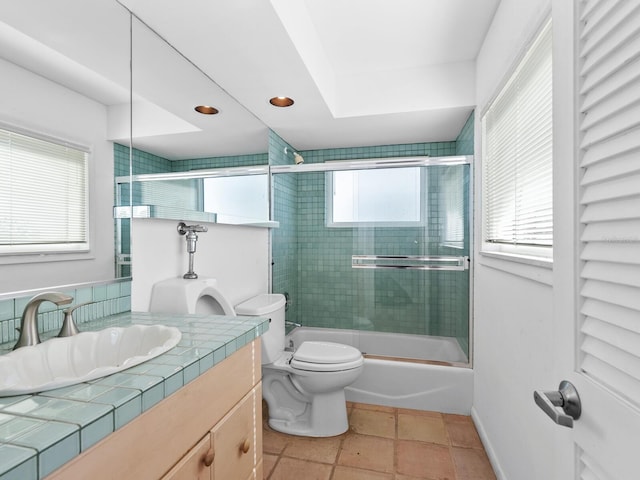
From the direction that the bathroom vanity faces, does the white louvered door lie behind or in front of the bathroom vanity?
in front

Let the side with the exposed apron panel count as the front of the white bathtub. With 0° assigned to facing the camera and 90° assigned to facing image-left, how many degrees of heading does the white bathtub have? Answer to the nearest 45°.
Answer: approximately 0°

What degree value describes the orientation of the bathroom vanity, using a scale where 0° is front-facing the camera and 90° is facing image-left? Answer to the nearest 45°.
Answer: approximately 315°

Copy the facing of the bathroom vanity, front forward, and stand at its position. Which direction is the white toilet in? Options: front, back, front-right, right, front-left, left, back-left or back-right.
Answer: left

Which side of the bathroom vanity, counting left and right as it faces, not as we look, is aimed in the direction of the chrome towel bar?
left

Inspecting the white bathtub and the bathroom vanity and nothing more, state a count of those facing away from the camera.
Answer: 0

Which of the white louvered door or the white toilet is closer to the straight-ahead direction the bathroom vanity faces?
the white louvered door

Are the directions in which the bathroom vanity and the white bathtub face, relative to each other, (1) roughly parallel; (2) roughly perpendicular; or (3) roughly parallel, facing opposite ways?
roughly perpendicular
